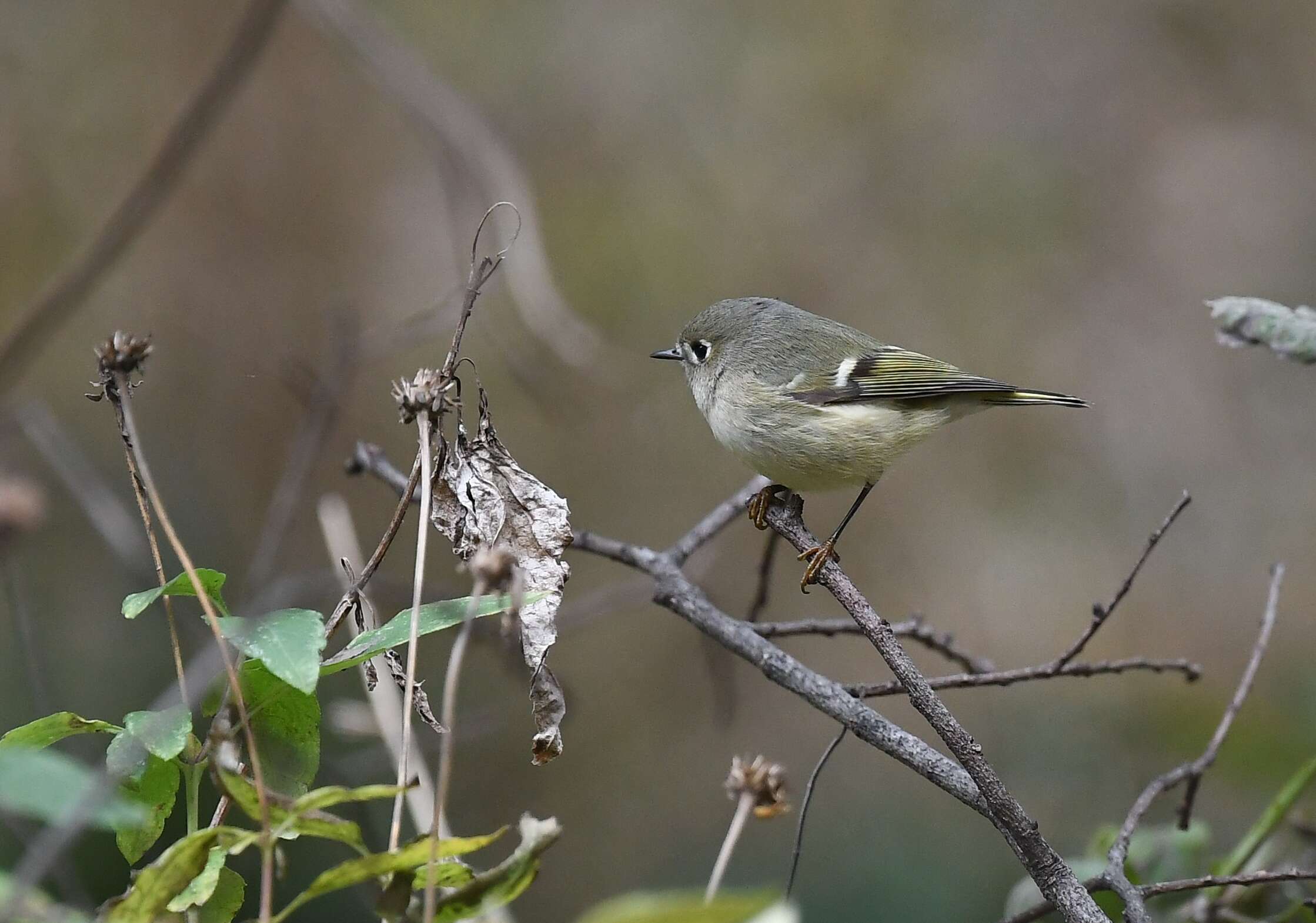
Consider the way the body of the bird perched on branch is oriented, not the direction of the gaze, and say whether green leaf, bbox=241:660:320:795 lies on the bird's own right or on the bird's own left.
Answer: on the bird's own left

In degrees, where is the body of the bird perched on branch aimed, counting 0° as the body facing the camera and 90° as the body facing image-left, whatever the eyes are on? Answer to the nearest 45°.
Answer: approximately 90°

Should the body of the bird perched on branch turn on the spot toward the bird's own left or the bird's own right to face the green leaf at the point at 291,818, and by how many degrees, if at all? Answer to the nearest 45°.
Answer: approximately 90° to the bird's own left

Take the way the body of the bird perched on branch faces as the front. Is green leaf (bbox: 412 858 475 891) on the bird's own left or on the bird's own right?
on the bird's own left

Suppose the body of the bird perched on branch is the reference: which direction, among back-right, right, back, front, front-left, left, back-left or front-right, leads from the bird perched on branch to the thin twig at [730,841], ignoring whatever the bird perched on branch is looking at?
left

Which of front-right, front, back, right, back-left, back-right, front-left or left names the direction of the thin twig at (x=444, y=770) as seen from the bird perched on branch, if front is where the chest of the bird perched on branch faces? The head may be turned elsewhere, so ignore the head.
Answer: left
